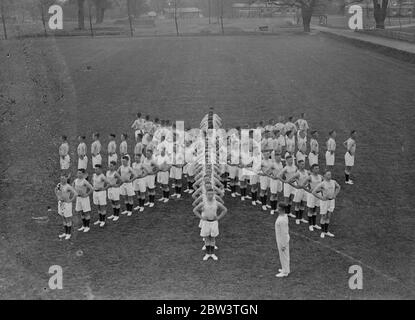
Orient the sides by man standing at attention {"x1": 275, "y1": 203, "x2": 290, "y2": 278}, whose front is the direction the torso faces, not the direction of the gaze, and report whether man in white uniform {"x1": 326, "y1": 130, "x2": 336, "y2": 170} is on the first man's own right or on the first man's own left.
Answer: on the first man's own right

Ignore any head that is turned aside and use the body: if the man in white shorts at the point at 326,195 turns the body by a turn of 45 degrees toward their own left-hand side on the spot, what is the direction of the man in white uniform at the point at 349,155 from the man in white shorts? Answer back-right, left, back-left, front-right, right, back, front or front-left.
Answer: left

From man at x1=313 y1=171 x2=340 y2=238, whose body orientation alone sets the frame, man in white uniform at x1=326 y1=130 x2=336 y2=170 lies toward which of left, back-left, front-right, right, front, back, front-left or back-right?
back-left
